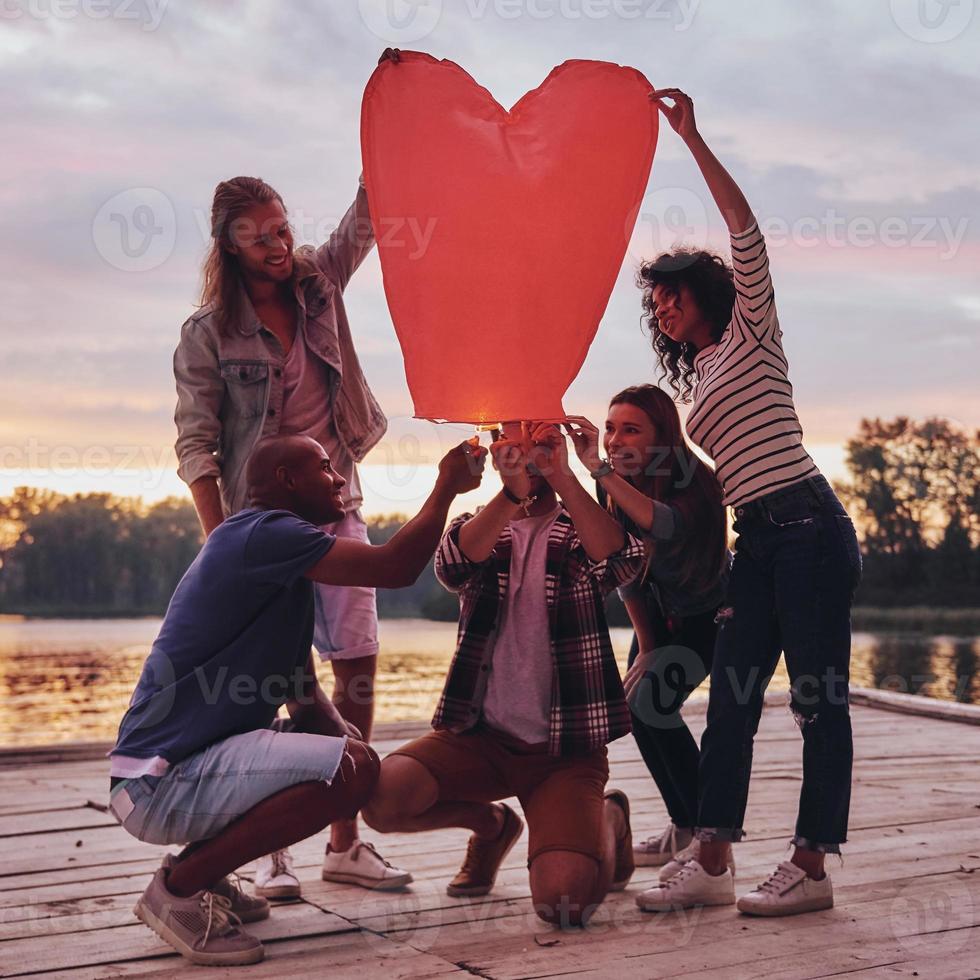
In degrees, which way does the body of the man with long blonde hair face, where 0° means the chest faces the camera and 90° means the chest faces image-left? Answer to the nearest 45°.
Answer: approximately 315°

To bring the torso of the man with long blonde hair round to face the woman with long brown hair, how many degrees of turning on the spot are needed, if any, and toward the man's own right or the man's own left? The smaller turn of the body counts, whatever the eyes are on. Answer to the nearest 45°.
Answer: approximately 45° to the man's own left

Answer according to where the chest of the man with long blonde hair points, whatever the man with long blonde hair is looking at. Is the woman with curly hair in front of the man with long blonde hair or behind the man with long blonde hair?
in front

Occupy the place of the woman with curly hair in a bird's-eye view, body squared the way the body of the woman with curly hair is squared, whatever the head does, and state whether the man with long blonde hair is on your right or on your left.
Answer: on your right

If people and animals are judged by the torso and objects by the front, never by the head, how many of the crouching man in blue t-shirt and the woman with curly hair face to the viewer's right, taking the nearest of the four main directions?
1

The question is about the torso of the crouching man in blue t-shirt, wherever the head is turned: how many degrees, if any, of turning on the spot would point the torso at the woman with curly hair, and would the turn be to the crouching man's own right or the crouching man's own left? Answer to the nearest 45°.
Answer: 0° — they already face them

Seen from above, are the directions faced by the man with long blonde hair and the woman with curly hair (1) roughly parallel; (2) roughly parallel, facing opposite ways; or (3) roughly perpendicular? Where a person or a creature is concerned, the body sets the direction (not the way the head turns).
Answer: roughly perpendicular

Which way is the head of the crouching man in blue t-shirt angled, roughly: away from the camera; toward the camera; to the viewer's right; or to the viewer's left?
to the viewer's right

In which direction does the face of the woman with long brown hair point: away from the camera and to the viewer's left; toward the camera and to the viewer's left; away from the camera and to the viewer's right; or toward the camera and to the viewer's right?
toward the camera and to the viewer's left

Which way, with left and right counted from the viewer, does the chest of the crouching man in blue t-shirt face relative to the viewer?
facing to the right of the viewer

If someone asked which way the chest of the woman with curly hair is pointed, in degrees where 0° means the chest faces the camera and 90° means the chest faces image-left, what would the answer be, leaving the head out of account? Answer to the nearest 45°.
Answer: approximately 45°

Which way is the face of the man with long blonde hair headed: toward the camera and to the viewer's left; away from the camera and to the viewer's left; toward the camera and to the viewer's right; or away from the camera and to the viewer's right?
toward the camera and to the viewer's right
